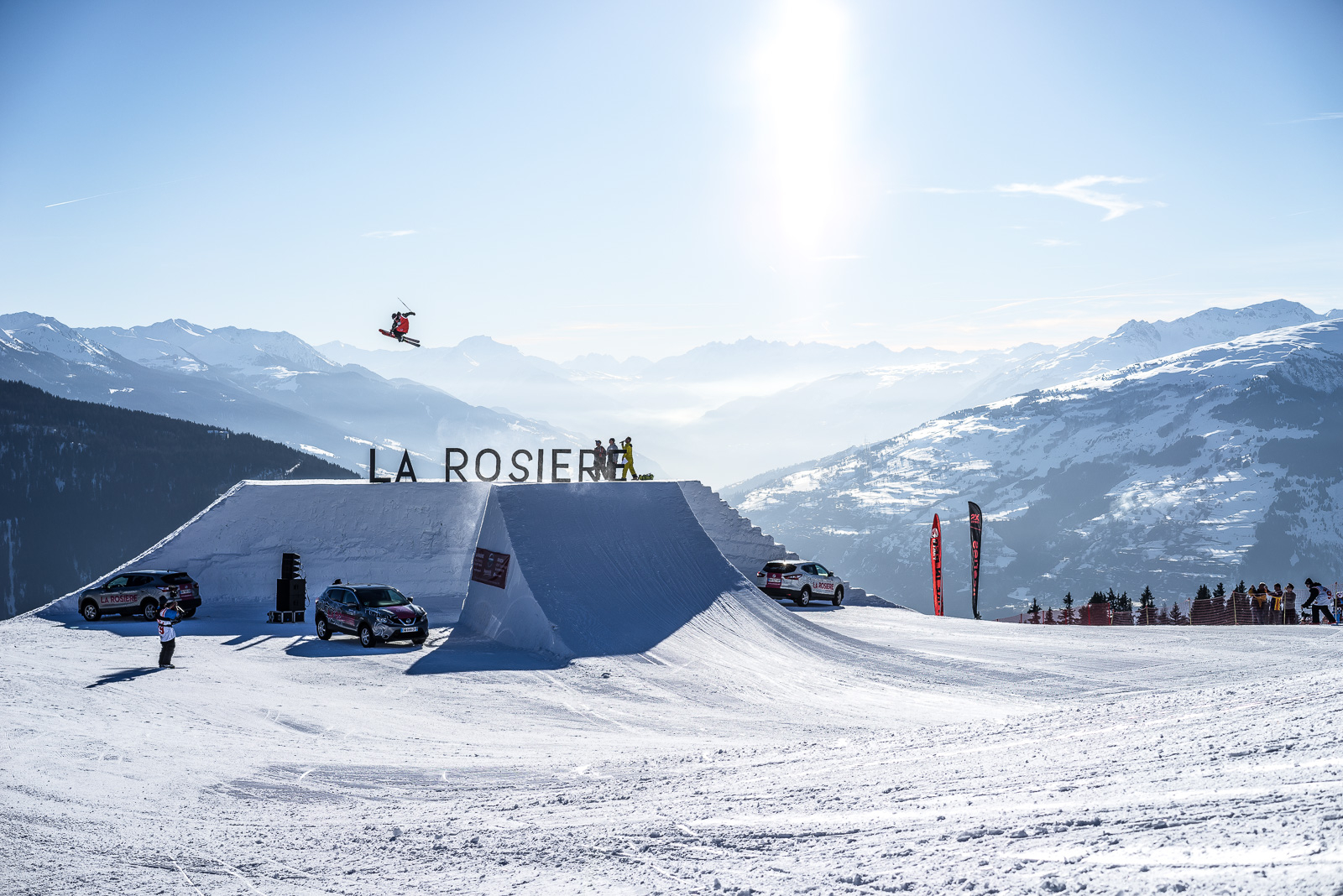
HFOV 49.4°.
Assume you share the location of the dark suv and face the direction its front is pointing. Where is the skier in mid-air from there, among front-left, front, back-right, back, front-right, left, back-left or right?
back-left

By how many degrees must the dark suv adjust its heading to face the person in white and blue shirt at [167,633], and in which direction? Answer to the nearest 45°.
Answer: approximately 90° to its right

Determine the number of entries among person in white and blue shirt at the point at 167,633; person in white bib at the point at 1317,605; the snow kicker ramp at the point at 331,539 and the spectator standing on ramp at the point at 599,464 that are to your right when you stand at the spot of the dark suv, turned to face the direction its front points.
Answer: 1

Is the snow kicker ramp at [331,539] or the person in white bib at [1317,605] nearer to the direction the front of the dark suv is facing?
the person in white bib

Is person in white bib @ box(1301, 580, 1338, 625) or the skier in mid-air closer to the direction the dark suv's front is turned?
the person in white bib

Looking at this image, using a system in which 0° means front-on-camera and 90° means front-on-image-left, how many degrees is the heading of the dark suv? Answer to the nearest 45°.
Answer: approximately 315°

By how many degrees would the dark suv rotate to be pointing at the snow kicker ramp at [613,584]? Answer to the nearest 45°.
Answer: approximately 45° to its left
